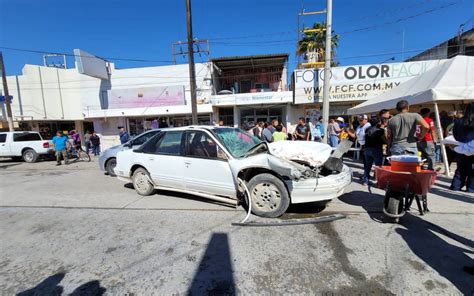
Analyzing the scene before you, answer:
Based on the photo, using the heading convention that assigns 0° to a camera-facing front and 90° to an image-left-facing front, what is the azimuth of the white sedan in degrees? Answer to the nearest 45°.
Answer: approximately 315°

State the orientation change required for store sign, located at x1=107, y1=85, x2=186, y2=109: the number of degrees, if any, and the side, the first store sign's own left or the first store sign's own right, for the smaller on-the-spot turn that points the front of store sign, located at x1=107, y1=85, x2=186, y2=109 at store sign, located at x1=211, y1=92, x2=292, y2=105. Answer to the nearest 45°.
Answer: approximately 45° to the first store sign's own left

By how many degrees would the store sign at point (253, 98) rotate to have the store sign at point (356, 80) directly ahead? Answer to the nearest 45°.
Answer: approximately 90° to its left

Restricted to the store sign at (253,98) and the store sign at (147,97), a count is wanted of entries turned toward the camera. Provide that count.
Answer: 2

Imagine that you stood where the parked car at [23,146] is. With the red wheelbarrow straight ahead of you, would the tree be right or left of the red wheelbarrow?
left
